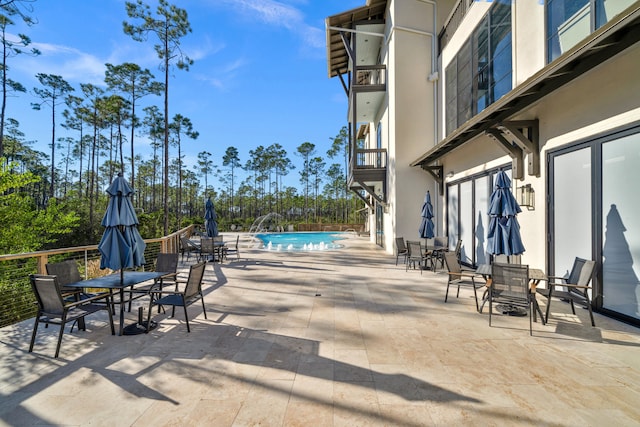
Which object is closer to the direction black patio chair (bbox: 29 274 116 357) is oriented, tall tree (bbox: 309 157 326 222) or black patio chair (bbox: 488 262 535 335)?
the tall tree

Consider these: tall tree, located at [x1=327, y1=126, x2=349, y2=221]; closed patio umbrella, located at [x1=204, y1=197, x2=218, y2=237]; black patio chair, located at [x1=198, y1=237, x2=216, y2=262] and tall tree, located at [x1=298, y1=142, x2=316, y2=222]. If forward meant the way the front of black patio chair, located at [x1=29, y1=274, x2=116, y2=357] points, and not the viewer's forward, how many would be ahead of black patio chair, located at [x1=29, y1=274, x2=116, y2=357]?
4

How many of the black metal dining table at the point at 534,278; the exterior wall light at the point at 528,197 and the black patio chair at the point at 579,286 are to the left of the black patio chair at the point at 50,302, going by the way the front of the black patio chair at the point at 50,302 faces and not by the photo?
0

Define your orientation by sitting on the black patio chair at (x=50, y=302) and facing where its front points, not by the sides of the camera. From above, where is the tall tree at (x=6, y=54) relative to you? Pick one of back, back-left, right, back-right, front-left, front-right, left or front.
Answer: front-left

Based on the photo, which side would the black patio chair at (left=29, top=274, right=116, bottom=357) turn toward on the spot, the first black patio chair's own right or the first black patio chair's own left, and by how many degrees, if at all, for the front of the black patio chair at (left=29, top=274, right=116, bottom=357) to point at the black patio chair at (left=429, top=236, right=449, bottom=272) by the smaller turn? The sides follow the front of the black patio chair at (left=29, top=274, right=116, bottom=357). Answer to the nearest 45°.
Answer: approximately 45° to the first black patio chair's own right

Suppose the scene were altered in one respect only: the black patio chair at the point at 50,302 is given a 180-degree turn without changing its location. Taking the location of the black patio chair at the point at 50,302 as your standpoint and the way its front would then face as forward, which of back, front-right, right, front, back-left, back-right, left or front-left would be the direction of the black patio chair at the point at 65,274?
back-right

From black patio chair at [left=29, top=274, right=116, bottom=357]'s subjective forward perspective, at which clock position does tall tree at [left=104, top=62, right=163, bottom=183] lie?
The tall tree is roughly at 11 o'clock from the black patio chair.

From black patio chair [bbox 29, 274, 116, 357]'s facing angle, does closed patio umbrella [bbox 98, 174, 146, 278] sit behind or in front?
in front

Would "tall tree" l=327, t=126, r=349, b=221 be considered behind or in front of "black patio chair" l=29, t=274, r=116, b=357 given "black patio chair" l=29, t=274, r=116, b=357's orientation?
in front

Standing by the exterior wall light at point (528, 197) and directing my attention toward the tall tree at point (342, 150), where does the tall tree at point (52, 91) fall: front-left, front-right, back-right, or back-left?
front-left

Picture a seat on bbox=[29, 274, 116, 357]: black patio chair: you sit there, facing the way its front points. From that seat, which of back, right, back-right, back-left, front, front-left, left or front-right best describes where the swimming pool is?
front

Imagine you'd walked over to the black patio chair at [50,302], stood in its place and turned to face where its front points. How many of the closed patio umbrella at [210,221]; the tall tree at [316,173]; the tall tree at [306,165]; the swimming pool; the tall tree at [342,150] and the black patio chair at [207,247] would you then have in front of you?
6

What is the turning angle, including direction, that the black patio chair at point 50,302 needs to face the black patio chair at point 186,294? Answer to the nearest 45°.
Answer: approximately 45° to its right

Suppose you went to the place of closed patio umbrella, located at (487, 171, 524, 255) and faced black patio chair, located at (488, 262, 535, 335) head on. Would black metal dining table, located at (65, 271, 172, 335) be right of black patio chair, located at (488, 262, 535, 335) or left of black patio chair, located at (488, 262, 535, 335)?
right

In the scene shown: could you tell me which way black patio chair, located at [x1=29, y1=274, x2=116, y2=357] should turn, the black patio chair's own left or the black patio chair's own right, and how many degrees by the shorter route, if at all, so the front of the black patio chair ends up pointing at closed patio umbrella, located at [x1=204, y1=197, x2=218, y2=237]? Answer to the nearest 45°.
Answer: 0° — it already faces it

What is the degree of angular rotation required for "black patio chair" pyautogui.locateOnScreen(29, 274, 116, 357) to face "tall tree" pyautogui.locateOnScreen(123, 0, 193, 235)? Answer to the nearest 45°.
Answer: approximately 45° to its left

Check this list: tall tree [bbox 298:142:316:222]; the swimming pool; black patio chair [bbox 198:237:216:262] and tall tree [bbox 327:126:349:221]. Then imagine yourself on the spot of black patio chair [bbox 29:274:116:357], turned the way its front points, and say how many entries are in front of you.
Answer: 4

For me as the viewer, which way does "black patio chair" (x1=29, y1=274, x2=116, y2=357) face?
facing away from the viewer and to the right of the viewer
